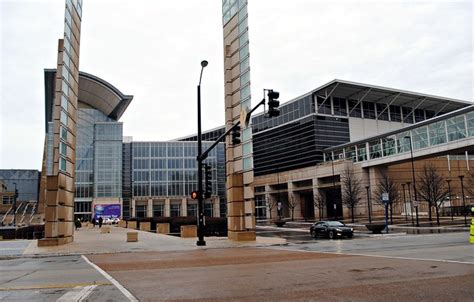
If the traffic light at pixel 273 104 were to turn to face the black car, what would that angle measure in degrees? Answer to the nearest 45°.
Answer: approximately 90° to its left
